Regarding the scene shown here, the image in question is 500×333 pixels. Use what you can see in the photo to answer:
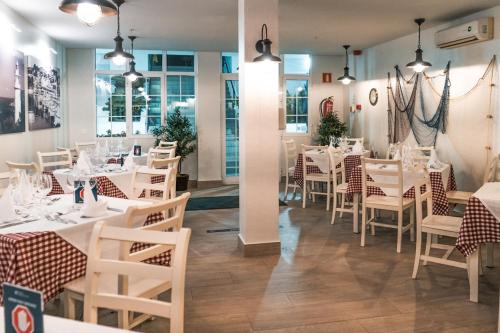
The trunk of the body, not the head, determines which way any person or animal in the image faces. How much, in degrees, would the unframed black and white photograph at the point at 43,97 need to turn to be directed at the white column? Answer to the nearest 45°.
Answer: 0° — it already faces it

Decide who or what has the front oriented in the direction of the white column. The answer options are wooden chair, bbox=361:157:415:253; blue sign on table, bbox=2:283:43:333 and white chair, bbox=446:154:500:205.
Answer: the white chair

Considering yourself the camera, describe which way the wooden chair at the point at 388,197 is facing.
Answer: facing away from the viewer and to the right of the viewer

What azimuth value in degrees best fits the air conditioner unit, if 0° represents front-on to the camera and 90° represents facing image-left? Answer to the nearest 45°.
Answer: approximately 45°

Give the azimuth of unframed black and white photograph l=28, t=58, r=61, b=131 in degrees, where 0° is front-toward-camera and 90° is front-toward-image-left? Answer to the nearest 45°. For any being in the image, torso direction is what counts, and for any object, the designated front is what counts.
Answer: approximately 315°

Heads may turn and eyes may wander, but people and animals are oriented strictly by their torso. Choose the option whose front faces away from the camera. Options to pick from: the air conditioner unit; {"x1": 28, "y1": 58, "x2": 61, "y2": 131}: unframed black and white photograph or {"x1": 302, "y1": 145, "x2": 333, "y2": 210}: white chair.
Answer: the white chair

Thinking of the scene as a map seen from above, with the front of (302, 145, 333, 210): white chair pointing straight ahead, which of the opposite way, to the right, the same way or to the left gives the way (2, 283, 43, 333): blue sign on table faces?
the opposite way

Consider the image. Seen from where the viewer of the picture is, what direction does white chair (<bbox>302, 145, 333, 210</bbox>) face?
facing away from the viewer
